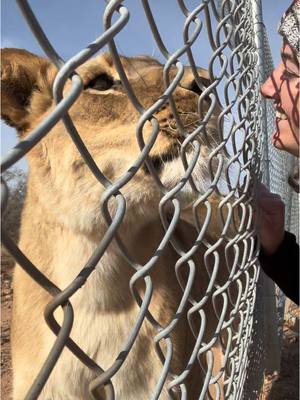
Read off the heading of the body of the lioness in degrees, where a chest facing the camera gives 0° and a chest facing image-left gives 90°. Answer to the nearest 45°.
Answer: approximately 315°
